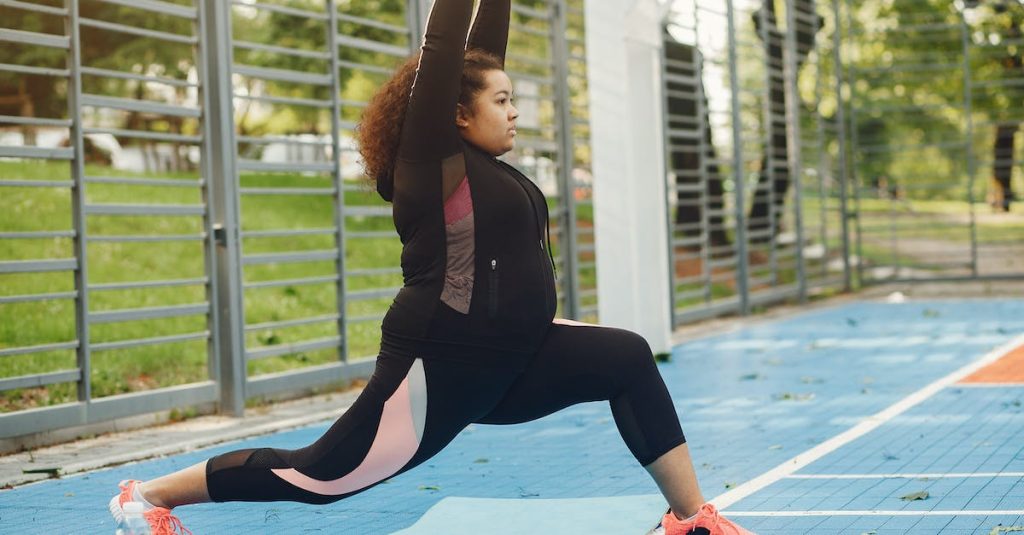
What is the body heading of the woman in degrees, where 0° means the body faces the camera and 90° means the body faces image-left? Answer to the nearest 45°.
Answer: approximately 270°

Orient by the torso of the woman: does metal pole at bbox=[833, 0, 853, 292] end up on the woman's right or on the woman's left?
on the woman's left

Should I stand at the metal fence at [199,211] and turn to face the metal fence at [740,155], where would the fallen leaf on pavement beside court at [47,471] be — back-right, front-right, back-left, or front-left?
back-right

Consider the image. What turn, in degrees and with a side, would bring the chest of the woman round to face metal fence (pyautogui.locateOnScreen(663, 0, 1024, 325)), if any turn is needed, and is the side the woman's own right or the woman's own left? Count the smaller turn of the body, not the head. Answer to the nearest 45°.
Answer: approximately 90° to the woman's own left

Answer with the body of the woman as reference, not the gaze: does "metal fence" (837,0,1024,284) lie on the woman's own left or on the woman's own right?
on the woman's own left

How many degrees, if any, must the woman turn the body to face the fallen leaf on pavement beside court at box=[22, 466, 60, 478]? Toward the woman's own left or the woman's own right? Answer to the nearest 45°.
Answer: approximately 135° to the woman's own left

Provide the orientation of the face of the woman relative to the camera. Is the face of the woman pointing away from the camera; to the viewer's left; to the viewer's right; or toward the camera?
to the viewer's right

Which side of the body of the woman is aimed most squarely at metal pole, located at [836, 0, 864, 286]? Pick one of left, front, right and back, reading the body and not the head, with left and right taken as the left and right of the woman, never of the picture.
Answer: left

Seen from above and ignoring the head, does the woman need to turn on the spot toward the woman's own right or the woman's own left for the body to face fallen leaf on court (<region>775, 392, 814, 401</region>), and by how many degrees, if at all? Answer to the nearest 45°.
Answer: approximately 45° to the woman's own left

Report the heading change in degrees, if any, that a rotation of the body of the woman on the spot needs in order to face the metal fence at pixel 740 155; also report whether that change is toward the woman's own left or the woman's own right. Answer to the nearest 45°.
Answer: approximately 90° to the woman's own left
